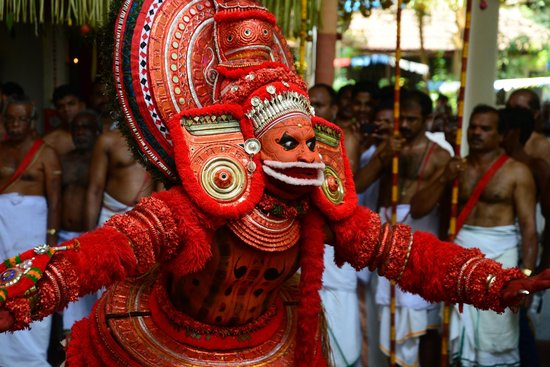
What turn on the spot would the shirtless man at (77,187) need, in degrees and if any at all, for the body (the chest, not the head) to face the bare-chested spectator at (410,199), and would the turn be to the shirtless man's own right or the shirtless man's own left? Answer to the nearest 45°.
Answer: approximately 90° to the shirtless man's own left

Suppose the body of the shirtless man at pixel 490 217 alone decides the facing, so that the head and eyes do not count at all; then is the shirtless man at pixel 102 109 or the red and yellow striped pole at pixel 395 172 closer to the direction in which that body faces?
the red and yellow striped pole

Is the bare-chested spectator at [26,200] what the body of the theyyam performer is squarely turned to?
no

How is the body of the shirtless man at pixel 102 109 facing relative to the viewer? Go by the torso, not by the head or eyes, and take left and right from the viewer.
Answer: facing the viewer and to the right of the viewer

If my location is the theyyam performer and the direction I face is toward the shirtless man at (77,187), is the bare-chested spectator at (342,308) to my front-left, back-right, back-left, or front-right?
front-right

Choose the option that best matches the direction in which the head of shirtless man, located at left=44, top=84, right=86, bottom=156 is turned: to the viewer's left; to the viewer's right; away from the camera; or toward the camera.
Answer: toward the camera

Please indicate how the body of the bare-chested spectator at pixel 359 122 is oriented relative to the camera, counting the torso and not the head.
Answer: toward the camera

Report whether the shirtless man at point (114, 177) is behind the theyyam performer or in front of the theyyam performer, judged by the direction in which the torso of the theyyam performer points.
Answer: behind

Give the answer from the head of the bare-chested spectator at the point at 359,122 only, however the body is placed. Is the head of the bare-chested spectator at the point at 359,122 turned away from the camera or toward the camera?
toward the camera

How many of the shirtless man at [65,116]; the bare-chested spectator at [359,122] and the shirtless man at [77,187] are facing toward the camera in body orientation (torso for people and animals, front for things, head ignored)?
3

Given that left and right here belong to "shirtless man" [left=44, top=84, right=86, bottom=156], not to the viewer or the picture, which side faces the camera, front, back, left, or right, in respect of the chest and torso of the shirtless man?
front

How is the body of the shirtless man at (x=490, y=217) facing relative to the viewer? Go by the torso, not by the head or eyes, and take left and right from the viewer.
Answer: facing the viewer and to the left of the viewer

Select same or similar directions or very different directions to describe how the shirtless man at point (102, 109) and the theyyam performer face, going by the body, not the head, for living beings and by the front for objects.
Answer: same or similar directions

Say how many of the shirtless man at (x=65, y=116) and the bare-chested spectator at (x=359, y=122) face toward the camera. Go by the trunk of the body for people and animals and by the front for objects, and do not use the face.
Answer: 2
